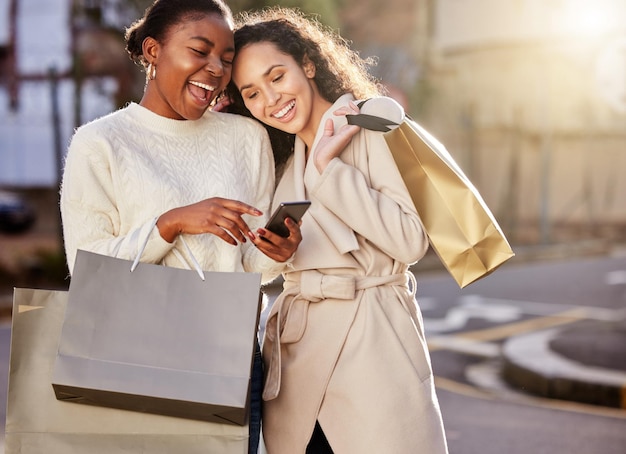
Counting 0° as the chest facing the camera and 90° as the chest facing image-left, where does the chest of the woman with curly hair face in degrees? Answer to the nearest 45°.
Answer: approximately 45°

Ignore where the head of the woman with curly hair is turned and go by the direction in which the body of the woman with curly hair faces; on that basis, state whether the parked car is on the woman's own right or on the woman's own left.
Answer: on the woman's own right

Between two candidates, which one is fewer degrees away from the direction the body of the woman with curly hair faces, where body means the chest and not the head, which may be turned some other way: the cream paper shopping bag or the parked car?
the cream paper shopping bag
